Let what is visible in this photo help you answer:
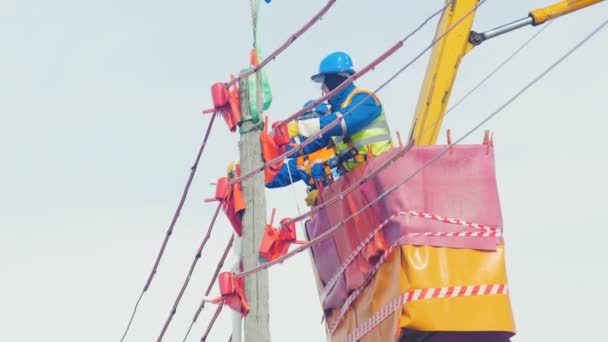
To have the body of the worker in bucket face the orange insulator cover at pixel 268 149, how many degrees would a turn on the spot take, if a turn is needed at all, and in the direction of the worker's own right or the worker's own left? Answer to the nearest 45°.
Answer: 0° — they already face it

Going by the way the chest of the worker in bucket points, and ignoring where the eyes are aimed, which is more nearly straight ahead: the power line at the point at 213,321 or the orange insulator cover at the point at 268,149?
the orange insulator cover

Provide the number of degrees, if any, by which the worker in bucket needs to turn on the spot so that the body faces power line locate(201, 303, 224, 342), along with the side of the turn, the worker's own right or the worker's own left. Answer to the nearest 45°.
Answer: approximately 45° to the worker's own right

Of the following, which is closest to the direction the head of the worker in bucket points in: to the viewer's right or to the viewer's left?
to the viewer's left

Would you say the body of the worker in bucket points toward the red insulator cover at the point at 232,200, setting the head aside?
yes

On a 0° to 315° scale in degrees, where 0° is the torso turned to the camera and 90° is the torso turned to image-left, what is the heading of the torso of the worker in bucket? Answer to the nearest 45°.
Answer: approximately 90°

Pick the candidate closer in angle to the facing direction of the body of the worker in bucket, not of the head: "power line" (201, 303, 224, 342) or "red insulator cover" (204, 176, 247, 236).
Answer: the red insulator cover
